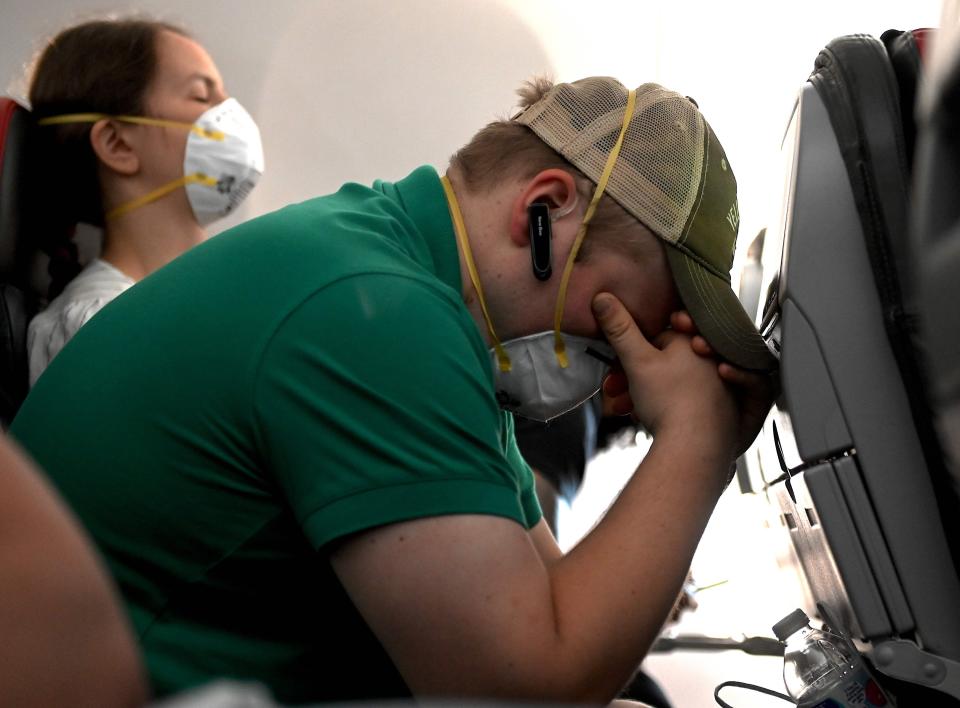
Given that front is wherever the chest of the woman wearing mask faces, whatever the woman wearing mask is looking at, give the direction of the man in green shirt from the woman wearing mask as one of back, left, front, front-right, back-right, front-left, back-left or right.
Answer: right

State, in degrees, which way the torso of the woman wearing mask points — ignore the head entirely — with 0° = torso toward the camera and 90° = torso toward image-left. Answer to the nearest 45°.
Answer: approximately 270°

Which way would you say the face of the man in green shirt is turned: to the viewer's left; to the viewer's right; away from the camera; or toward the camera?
to the viewer's right

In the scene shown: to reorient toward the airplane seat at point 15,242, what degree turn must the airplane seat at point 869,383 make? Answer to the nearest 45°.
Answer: approximately 135° to its left

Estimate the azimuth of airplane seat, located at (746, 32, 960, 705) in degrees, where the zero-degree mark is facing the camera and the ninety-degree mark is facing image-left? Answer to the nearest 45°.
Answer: approximately 270°

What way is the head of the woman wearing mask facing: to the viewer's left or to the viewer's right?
to the viewer's right

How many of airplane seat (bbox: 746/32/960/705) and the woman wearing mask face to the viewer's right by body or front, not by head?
2

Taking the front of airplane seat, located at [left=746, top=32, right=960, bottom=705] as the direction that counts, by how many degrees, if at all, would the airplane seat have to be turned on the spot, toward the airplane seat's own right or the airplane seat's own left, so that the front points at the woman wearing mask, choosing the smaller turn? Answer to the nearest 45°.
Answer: approximately 135° to the airplane seat's own left
